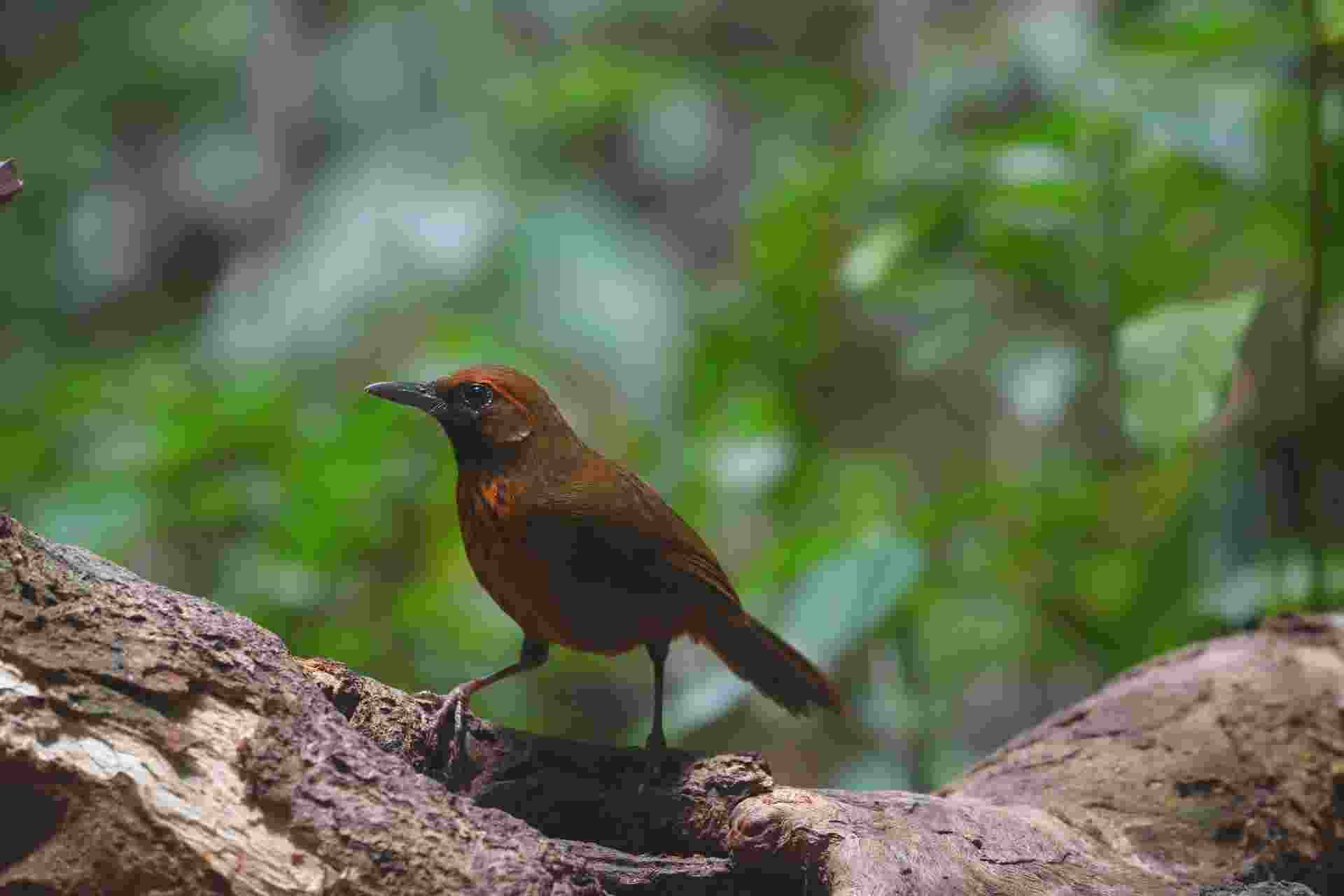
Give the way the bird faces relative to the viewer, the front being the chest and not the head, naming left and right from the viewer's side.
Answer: facing to the left of the viewer

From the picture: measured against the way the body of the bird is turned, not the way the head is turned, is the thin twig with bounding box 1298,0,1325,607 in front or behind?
behind

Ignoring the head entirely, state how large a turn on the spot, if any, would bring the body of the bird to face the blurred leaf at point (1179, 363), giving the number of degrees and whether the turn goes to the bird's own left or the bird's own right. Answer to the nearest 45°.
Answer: approximately 180°
